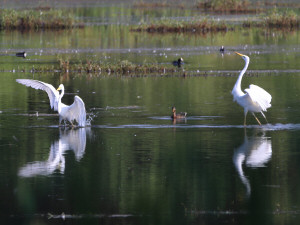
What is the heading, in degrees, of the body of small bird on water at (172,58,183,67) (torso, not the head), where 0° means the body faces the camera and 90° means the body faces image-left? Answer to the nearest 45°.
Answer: approximately 270°

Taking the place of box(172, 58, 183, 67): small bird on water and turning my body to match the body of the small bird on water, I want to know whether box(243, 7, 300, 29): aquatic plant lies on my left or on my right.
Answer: on my left

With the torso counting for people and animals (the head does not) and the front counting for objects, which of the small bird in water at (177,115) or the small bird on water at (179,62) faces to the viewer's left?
the small bird in water at (177,115)

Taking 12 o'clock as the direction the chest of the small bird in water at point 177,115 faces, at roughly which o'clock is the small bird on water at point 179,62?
the small bird on water at point 179,62 is roughly at 3 o'clock from the small bird in water at point 177,115.

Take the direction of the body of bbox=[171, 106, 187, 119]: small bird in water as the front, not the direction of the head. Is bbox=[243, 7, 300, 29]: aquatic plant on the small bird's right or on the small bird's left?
on the small bird's right

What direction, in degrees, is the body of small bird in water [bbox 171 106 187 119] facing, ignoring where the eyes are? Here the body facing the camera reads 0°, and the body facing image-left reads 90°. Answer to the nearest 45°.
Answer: approximately 90°

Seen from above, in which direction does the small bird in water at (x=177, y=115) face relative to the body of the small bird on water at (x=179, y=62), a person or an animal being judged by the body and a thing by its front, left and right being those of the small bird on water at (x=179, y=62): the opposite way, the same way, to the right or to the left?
the opposite way

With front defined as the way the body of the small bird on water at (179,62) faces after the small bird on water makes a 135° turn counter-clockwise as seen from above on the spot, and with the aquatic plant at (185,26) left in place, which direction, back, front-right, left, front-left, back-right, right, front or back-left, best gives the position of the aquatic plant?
front-right

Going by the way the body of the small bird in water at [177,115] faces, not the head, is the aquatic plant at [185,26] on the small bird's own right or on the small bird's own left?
on the small bird's own right

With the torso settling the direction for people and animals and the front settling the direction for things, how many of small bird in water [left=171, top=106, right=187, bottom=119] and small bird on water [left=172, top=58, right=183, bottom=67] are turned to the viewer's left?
1
